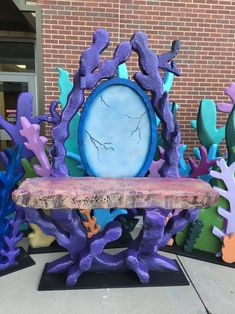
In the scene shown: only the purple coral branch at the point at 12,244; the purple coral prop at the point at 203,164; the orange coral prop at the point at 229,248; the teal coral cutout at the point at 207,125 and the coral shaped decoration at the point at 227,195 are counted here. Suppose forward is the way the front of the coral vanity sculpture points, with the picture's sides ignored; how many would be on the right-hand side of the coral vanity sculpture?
1

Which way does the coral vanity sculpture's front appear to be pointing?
toward the camera

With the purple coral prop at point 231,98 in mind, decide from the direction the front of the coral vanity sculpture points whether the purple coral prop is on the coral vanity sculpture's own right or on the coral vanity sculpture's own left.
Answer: on the coral vanity sculpture's own left

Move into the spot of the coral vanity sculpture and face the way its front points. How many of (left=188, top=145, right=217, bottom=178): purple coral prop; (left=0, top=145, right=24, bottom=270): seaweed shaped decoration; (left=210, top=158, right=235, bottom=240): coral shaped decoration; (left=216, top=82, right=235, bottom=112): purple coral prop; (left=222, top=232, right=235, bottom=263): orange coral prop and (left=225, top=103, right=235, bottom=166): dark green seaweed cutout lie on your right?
1

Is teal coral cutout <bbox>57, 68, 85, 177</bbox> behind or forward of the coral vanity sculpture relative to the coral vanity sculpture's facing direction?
behind

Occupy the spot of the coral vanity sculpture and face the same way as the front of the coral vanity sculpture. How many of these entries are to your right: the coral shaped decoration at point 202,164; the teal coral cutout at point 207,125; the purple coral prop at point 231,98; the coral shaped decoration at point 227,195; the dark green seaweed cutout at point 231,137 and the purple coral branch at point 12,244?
1

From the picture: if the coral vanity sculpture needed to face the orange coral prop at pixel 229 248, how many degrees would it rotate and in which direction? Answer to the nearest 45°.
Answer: approximately 90° to its left

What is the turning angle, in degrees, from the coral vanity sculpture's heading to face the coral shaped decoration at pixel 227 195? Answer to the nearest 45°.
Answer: approximately 90° to its left

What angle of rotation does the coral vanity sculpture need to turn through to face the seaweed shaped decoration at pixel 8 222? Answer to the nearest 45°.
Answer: approximately 90° to its right

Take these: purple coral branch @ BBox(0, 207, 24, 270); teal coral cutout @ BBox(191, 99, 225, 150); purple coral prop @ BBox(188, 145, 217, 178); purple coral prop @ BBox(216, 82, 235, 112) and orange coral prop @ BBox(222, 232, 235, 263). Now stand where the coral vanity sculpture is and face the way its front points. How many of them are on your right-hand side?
1
